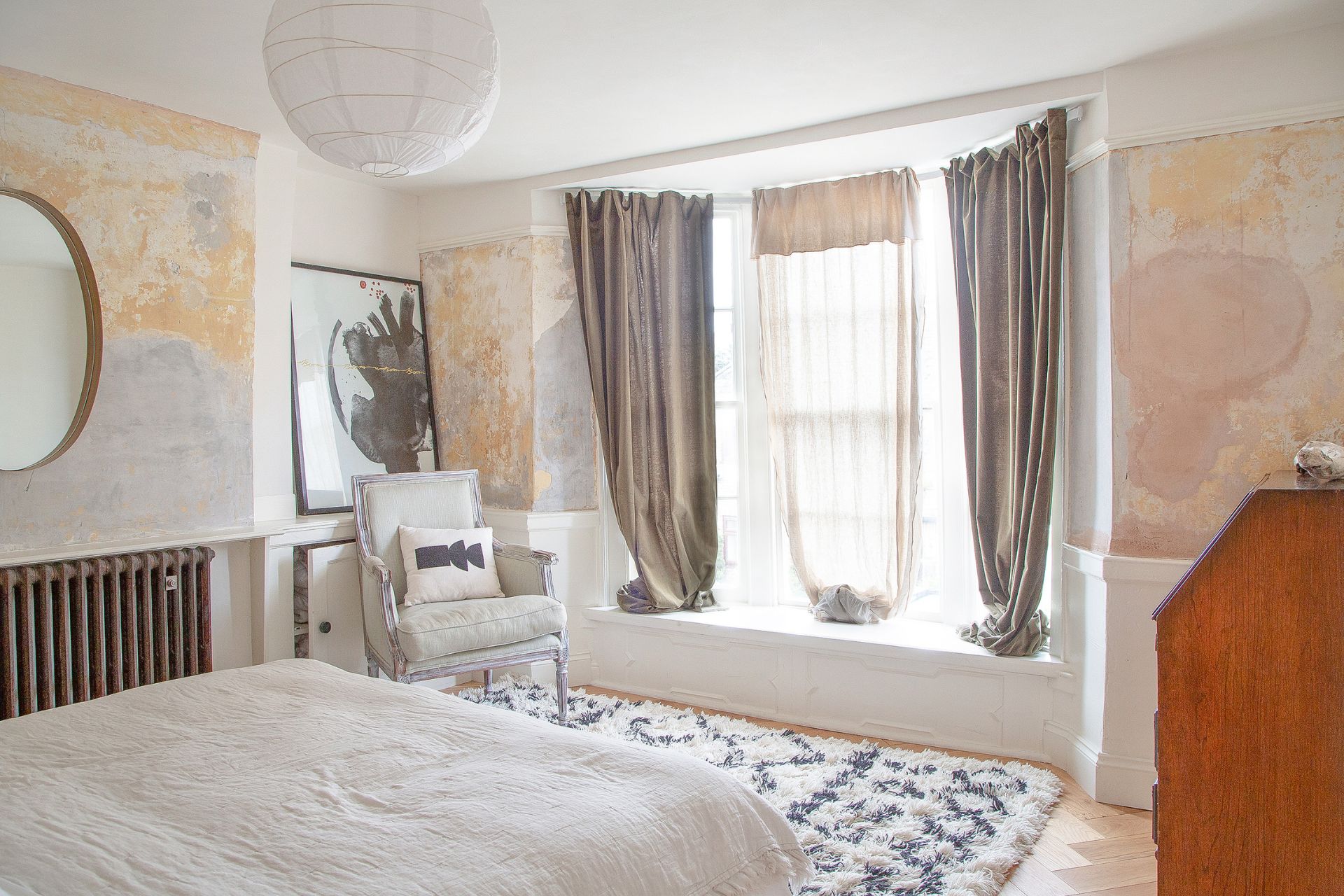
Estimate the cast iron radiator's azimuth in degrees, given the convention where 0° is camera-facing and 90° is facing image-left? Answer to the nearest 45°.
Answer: approximately 315°

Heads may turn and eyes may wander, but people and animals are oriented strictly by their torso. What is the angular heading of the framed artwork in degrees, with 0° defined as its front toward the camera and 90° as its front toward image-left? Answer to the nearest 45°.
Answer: approximately 315°

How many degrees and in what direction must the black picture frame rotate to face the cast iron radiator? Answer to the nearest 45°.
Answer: approximately 90° to its right

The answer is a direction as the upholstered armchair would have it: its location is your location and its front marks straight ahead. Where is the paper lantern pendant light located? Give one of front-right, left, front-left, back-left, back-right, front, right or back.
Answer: front-right

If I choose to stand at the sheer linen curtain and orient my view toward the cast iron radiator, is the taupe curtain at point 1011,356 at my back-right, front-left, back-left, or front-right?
back-left

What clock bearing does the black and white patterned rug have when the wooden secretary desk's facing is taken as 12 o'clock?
The black and white patterned rug is roughly at 1 o'clock from the wooden secretary desk.

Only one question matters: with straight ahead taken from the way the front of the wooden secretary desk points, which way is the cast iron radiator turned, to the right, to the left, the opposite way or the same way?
the opposite way
